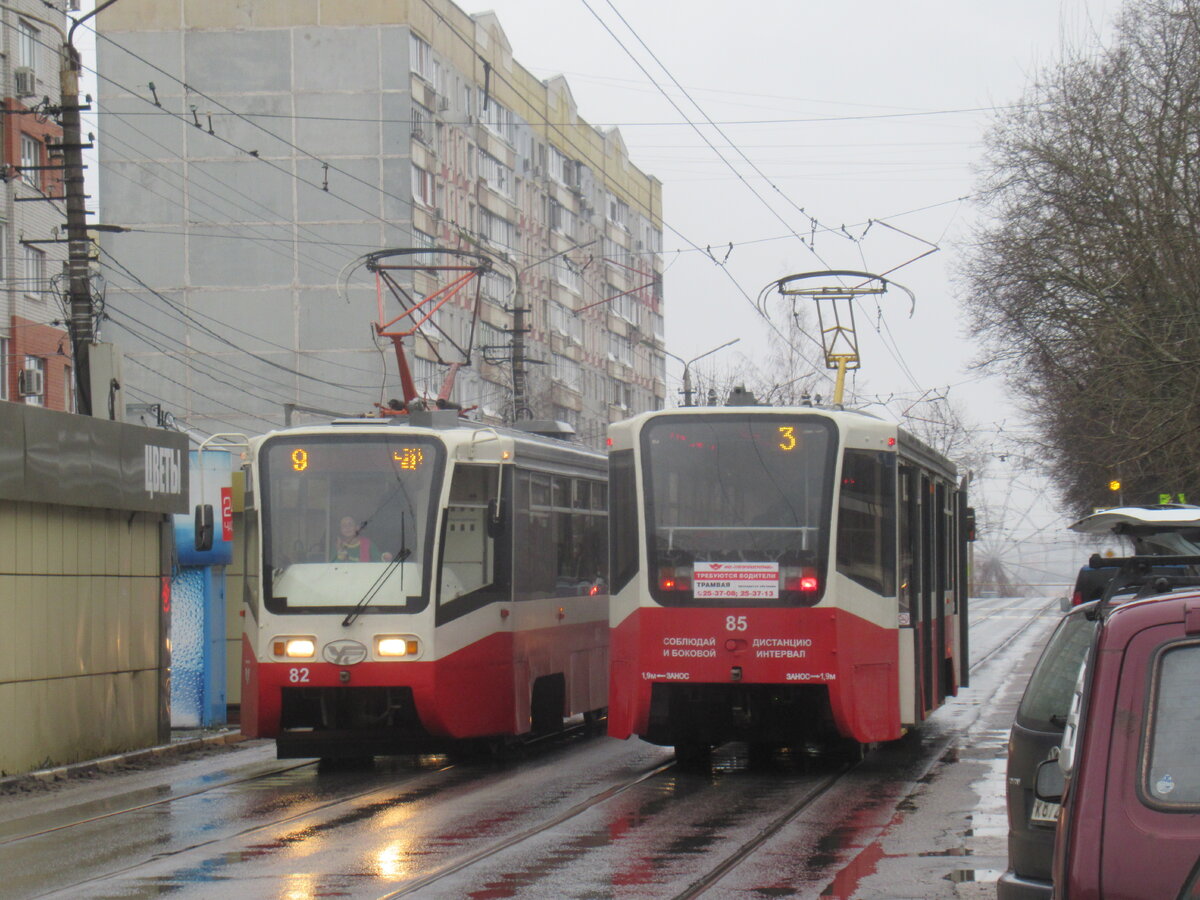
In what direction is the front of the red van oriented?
away from the camera

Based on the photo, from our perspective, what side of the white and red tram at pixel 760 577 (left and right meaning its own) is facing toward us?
back

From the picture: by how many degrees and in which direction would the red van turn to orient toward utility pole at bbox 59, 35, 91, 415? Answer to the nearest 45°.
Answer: approximately 45° to its left

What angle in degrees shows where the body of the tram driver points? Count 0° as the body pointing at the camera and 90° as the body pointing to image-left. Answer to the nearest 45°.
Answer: approximately 0°

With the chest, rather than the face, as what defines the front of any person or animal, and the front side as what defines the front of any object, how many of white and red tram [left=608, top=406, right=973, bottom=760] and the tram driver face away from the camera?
1

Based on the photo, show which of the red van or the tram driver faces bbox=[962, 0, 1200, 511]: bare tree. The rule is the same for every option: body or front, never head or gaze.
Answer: the red van

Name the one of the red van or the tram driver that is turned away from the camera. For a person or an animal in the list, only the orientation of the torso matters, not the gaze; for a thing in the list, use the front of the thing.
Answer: the red van

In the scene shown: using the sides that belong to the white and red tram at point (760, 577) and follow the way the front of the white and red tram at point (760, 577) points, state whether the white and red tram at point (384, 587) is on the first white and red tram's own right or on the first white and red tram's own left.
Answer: on the first white and red tram's own left

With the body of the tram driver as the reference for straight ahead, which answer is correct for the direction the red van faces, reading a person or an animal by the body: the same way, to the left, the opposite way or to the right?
the opposite way

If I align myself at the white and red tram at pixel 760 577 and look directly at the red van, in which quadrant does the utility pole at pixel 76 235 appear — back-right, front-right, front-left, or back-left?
back-right

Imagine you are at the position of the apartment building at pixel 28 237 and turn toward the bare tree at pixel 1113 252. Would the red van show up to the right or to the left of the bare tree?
right
